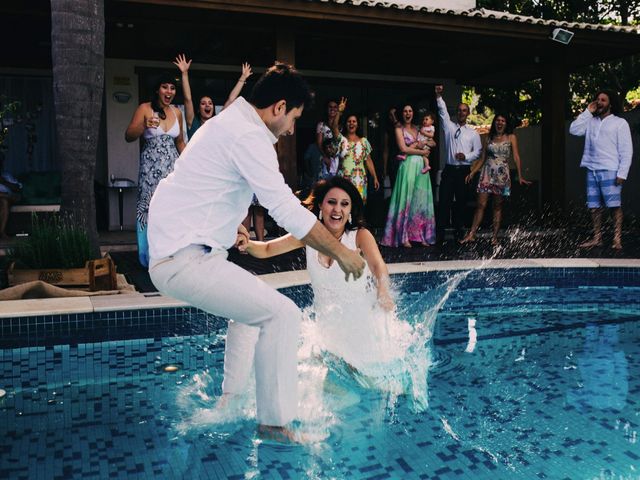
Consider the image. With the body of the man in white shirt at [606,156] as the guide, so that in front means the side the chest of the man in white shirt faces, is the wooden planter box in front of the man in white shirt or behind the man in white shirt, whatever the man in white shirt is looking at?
in front

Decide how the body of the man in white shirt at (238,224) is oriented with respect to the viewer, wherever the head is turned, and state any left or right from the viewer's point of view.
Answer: facing to the right of the viewer

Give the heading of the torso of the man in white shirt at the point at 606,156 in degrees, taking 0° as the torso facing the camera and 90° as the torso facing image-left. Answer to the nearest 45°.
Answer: approximately 45°

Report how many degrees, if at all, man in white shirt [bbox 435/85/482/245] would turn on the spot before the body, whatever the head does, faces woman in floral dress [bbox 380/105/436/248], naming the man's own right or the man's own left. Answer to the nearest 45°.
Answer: approximately 45° to the man's own right

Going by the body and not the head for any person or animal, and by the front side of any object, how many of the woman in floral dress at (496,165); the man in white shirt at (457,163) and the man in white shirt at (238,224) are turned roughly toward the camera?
2

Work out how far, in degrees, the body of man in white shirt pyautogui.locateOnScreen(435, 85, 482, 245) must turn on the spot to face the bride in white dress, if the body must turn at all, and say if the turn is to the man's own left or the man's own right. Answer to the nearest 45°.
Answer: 0° — they already face them
